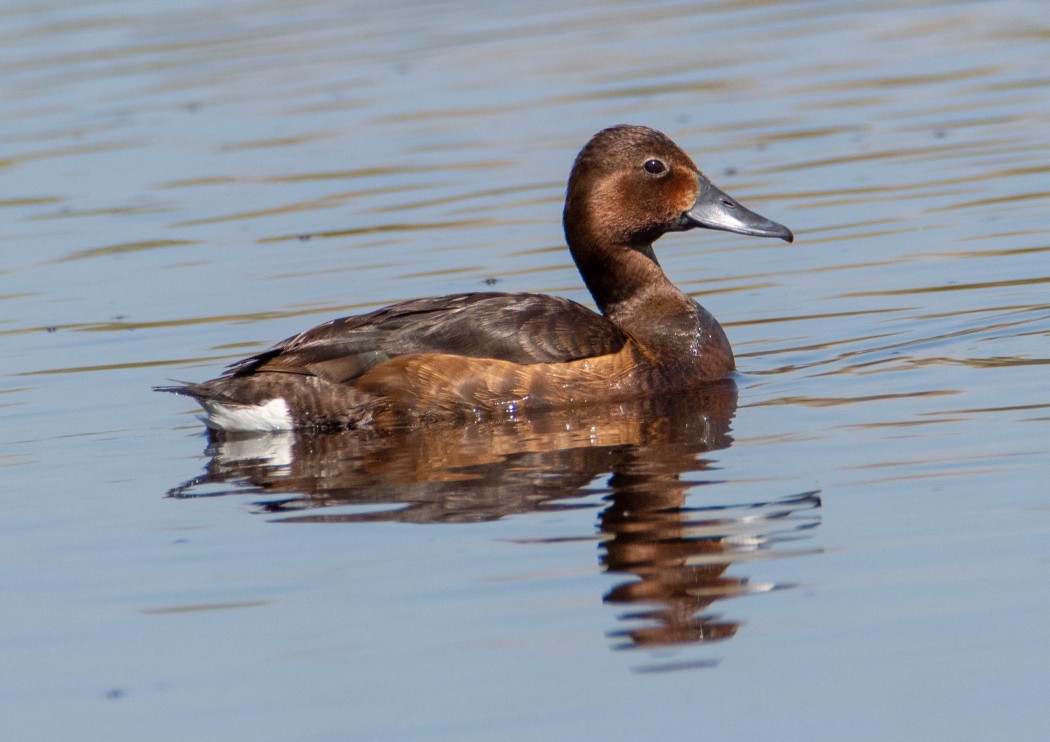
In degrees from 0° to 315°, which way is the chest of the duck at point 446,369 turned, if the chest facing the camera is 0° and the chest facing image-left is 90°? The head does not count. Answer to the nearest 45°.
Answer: approximately 270°
